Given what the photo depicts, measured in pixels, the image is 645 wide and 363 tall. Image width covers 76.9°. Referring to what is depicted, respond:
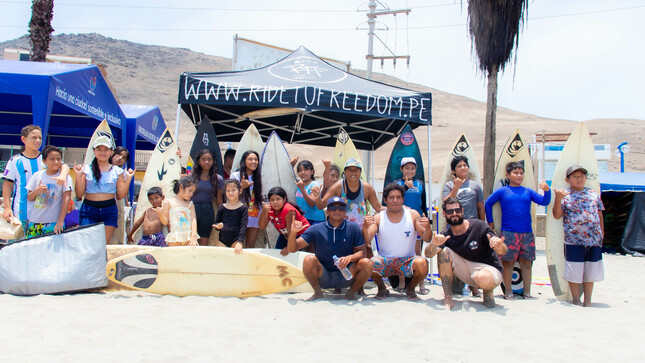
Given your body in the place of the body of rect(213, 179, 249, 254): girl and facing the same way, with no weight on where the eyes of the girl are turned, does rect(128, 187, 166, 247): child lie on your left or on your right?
on your right

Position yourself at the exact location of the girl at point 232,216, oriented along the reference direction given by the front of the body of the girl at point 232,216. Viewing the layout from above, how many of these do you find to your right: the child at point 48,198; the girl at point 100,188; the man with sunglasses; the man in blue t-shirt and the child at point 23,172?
3

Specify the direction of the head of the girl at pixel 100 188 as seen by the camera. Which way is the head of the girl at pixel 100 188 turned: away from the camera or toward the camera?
toward the camera

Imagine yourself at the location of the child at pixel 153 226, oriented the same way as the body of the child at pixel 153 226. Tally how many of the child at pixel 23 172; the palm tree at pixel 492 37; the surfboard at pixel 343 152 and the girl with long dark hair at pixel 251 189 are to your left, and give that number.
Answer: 3

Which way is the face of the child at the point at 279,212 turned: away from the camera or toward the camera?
toward the camera

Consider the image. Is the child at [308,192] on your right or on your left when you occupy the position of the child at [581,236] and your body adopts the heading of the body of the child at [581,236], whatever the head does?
on your right

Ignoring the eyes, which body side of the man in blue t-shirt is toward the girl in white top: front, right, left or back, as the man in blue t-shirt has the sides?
right

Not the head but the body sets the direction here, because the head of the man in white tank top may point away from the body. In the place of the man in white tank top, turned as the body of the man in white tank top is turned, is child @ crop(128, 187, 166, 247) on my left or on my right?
on my right

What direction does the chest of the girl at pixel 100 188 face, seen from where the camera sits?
toward the camera

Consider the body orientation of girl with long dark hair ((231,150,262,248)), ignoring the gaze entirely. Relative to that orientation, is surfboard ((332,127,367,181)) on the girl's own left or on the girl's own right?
on the girl's own left

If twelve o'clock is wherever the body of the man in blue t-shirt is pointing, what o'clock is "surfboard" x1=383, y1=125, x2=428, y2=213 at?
The surfboard is roughly at 7 o'clock from the man in blue t-shirt.

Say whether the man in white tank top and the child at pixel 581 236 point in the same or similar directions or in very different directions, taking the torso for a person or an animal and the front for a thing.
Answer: same or similar directions

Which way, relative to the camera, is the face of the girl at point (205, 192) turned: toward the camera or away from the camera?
toward the camera

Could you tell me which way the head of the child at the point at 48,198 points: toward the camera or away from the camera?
toward the camera

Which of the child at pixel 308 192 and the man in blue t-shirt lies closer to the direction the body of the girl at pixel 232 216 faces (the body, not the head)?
the man in blue t-shirt

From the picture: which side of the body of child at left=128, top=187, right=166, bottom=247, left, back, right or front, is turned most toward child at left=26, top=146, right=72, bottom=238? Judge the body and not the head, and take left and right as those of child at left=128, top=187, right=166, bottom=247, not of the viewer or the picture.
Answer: right

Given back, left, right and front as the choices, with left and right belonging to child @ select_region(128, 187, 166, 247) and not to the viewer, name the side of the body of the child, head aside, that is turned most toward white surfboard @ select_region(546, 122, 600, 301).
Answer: left
